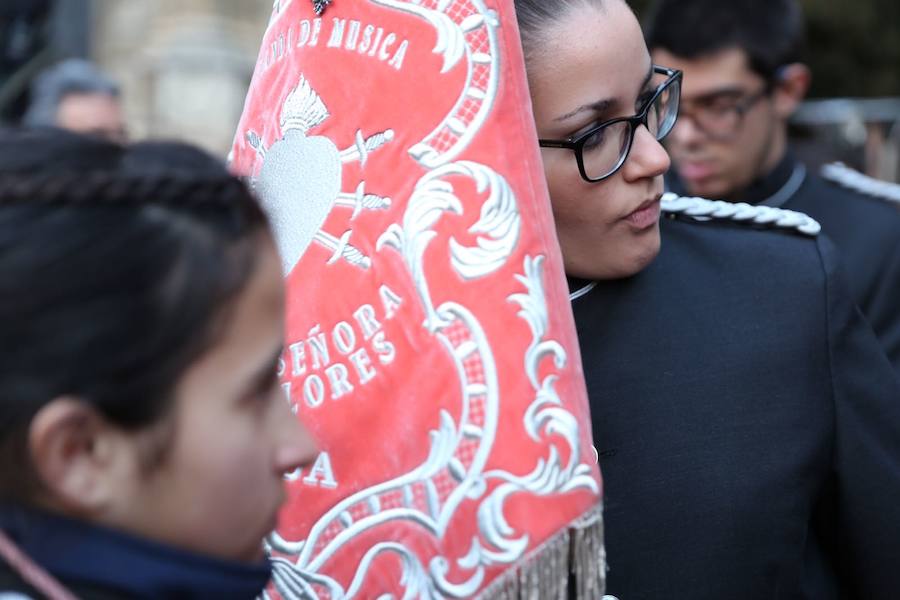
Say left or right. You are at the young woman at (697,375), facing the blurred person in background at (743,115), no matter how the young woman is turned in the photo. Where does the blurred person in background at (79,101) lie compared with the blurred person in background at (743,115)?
left

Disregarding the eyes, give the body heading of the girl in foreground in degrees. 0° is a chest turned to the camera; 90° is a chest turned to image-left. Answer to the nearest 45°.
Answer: approximately 270°

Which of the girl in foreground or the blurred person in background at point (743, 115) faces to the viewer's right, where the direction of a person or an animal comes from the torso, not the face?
the girl in foreground

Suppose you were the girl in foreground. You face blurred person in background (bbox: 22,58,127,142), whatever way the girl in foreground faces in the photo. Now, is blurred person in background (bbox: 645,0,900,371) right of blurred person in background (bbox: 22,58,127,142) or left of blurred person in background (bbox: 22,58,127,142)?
right

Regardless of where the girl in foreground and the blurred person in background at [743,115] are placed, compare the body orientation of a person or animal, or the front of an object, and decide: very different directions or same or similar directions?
very different directions

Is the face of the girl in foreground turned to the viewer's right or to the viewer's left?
to the viewer's right

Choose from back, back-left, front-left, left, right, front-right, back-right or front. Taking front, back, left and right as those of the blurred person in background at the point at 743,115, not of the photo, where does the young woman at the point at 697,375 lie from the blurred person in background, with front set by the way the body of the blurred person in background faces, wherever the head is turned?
front-left

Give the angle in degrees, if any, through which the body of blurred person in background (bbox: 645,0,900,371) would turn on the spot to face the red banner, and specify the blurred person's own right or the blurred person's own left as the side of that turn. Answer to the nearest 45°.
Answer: approximately 45° to the blurred person's own left
